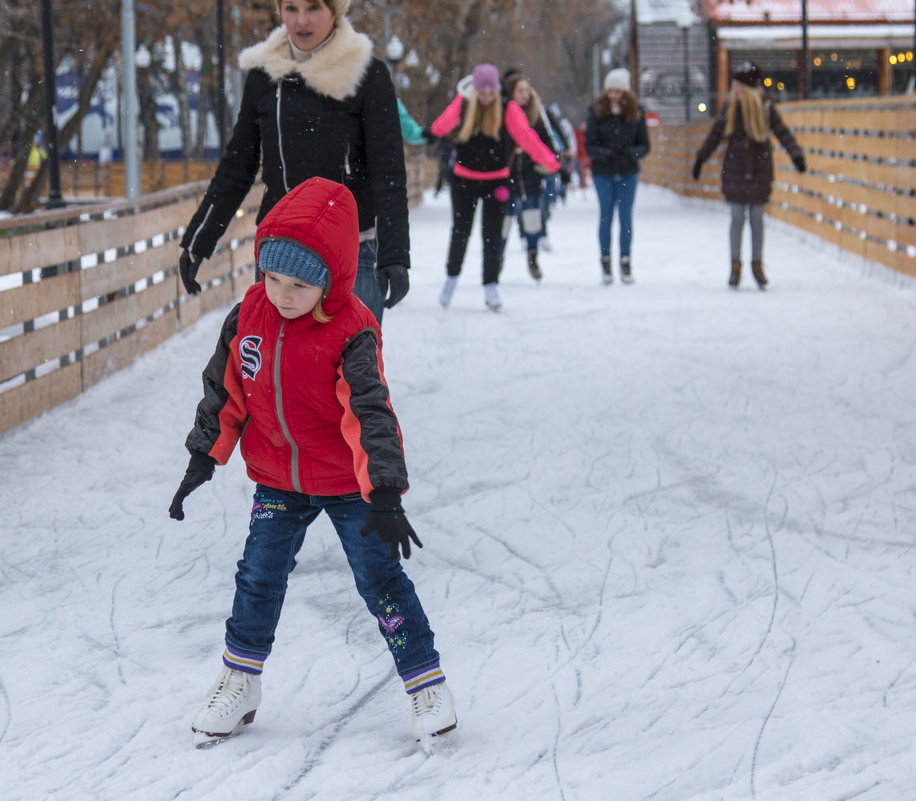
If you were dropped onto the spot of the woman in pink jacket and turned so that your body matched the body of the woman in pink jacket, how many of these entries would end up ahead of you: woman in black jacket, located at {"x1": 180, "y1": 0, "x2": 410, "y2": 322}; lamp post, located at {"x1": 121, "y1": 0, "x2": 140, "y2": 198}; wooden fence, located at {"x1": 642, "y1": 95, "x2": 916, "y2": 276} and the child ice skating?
2

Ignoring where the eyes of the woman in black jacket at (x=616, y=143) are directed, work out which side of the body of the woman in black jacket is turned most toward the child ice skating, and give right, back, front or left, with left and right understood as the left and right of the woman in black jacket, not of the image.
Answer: front

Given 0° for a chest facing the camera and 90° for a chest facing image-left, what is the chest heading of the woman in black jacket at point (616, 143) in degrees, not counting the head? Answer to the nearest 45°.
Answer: approximately 0°

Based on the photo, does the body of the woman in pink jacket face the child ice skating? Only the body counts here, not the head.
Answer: yes

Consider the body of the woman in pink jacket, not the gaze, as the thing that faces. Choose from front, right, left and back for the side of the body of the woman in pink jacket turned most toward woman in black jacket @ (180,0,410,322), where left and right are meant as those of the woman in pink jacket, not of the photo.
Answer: front

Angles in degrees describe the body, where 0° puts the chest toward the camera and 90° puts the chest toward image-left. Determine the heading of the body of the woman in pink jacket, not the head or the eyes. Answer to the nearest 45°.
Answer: approximately 0°

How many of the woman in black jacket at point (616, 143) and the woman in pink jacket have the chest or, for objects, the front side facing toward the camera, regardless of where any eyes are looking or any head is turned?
2

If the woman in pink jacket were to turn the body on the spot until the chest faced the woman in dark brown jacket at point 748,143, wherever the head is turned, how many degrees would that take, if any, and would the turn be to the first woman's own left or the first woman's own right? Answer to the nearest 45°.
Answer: approximately 135° to the first woman's own left
